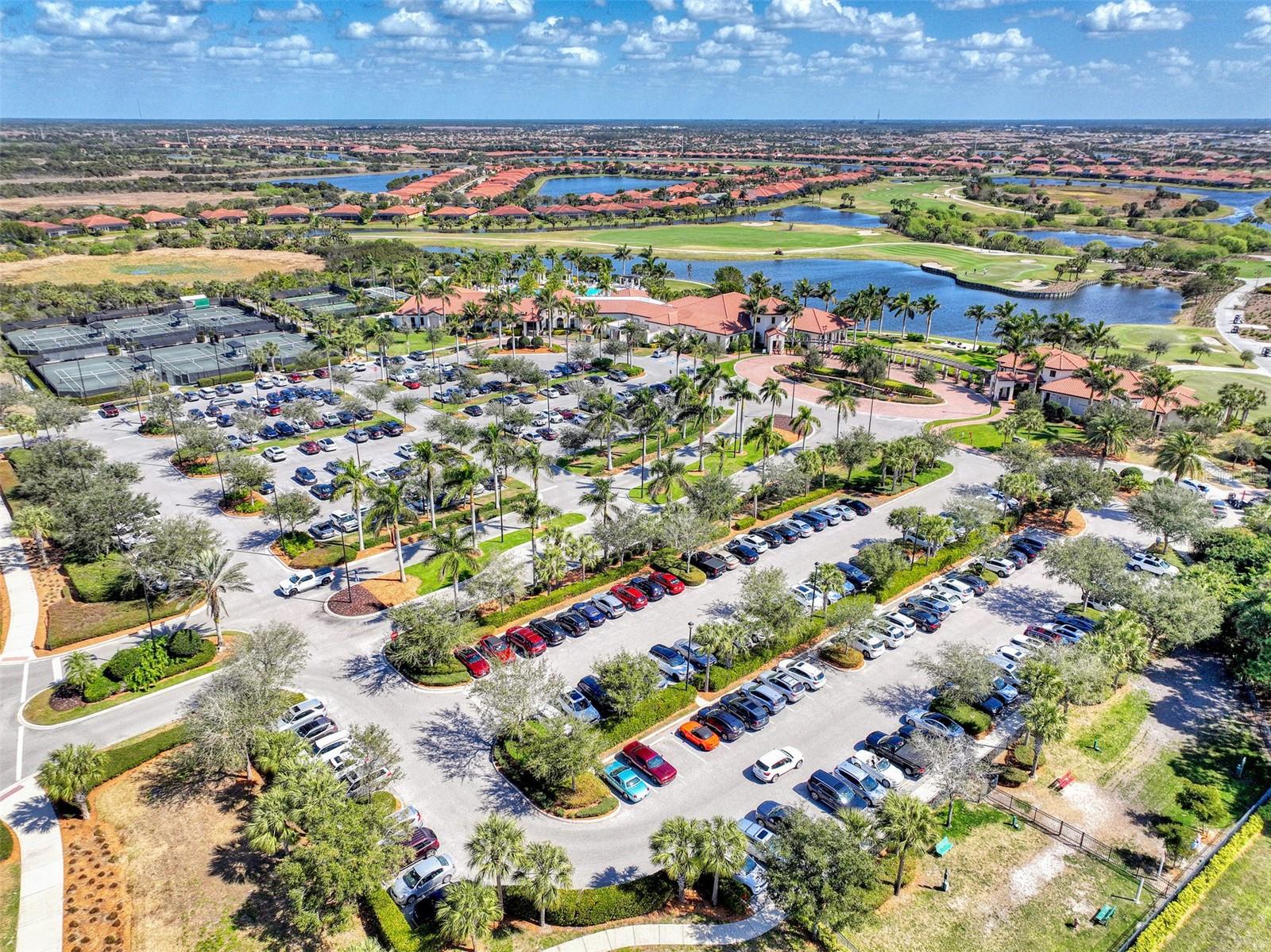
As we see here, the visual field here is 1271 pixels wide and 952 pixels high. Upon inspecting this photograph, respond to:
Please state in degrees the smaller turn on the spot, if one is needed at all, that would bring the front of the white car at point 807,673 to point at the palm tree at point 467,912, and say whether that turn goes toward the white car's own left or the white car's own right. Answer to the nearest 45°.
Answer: approximately 90° to the white car's own left

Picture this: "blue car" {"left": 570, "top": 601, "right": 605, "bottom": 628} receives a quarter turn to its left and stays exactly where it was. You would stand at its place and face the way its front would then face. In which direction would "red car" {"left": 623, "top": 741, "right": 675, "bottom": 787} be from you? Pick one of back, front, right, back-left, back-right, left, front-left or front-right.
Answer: front-left

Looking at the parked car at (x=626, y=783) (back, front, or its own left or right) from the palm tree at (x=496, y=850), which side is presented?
left

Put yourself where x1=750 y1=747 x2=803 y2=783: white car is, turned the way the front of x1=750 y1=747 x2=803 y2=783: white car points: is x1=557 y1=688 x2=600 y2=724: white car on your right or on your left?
on your left

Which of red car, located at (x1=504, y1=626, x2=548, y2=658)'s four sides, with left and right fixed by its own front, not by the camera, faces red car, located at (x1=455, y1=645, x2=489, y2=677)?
left

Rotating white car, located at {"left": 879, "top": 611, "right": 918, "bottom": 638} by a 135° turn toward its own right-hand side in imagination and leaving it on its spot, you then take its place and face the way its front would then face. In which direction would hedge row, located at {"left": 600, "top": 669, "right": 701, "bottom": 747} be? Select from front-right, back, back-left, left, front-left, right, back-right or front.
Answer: back-right

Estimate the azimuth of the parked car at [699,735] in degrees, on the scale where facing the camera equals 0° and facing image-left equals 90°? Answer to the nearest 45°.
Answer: approximately 135°

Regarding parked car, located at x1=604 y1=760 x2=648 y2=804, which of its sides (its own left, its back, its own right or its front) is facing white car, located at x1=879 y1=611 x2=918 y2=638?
right

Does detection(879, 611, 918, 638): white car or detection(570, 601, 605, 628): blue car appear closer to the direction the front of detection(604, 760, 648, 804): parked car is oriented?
the blue car
